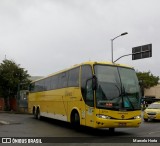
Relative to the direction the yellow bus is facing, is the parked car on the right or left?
on its left

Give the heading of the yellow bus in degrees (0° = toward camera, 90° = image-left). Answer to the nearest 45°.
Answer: approximately 315°
